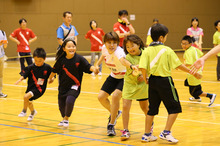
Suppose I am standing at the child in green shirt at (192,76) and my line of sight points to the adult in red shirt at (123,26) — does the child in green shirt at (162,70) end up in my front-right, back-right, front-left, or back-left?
back-left

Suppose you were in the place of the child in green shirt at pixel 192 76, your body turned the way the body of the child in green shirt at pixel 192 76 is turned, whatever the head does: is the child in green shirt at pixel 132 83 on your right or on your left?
on your left

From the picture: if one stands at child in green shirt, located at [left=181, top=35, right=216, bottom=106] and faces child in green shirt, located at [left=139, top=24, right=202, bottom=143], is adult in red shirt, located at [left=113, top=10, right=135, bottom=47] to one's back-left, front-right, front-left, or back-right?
back-right

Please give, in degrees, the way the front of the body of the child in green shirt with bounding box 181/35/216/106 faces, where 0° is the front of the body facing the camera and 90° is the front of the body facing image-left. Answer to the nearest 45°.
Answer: approximately 90°

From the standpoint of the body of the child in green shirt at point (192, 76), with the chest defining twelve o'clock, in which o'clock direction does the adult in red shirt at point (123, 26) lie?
The adult in red shirt is roughly at 2 o'clock from the child in green shirt.

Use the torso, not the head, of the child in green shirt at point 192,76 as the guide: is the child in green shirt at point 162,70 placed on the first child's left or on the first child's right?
on the first child's left
